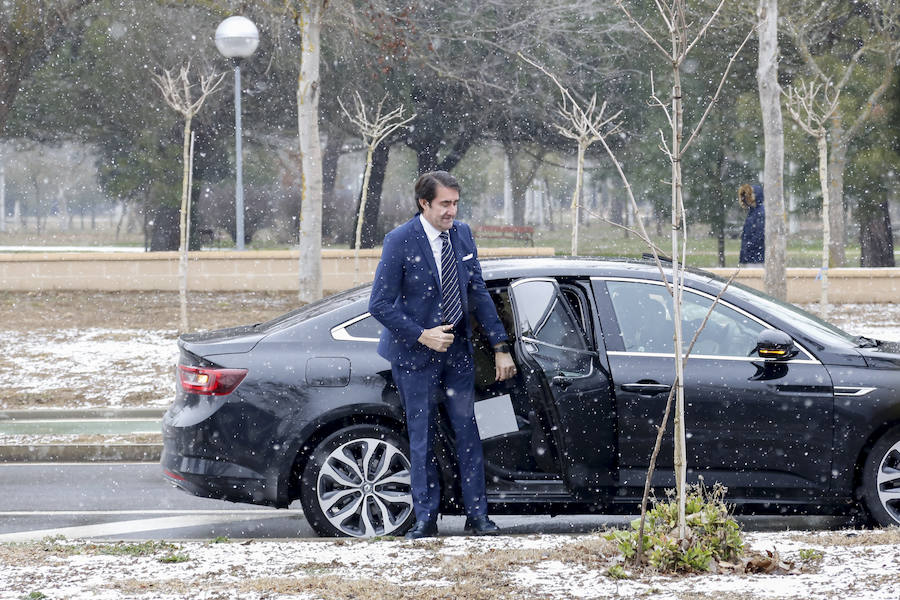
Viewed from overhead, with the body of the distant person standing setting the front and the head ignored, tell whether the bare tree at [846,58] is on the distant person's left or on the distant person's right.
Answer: on the distant person's right

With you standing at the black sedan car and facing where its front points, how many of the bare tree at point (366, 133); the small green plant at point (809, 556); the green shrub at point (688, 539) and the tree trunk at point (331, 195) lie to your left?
2

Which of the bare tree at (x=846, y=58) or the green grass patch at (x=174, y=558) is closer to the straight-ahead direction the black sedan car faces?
the bare tree

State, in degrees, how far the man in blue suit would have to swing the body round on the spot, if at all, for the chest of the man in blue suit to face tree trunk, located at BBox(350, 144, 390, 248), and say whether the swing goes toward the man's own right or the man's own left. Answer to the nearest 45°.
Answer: approximately 135° to the man's own left

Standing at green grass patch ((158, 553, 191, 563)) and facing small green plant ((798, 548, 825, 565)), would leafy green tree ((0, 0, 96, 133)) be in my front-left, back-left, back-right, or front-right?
back-left

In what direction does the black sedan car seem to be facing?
to the viewer's right

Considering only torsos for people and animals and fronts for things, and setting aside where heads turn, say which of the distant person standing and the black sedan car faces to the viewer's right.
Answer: the black sedan car
